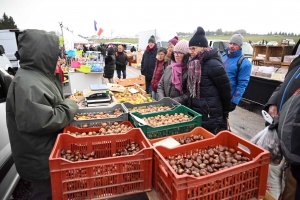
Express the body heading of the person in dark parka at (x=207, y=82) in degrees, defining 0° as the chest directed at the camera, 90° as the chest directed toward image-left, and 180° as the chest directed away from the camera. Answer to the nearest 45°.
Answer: approximately 45°

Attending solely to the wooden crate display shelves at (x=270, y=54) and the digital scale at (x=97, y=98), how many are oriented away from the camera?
0

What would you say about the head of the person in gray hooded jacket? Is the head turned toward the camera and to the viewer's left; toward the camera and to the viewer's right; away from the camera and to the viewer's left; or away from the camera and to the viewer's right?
away from the camera and to the viewer's right

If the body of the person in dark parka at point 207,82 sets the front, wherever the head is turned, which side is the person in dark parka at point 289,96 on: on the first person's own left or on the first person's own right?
on the first person's own left

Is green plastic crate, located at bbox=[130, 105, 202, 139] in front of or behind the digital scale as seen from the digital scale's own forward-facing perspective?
in front

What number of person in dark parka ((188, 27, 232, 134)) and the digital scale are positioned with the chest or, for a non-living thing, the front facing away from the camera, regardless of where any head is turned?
0

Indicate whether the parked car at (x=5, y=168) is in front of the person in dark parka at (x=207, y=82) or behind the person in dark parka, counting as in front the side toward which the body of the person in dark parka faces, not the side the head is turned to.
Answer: in front

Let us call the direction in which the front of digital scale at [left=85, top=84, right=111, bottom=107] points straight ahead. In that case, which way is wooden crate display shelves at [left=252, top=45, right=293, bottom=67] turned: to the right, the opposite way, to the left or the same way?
the same way
